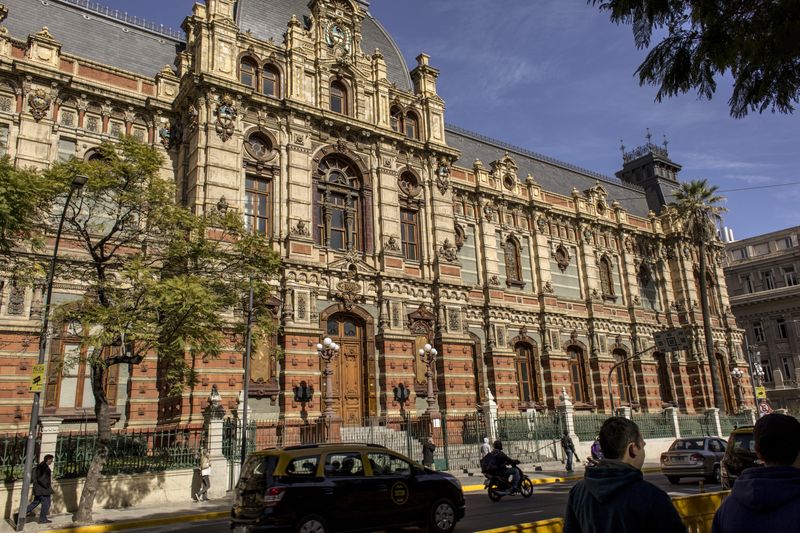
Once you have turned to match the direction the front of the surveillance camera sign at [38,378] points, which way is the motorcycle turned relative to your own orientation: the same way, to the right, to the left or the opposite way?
to the left

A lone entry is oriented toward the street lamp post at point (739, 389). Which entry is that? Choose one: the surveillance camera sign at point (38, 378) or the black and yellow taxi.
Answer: the black and yellow taxi

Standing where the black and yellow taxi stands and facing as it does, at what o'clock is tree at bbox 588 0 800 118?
The tree is roughly at 3 o'clock from the black and yellow taxi.

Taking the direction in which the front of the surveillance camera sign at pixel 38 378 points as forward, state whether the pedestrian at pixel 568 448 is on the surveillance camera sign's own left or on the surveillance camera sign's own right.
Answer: on the surveillance camera sign's own left

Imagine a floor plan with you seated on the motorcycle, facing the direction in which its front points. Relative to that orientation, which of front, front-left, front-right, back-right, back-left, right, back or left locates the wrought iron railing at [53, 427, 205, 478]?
back-left

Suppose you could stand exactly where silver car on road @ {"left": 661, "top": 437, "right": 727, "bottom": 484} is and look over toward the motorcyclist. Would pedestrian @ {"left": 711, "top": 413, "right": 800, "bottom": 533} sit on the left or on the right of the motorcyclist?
left

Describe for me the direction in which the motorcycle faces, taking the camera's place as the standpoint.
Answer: facing away from the viewer and to the right of the viewer
